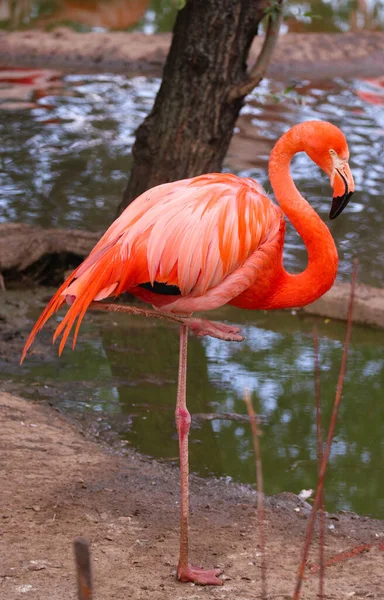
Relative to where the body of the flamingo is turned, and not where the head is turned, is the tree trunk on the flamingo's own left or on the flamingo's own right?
on the flamingo's own left

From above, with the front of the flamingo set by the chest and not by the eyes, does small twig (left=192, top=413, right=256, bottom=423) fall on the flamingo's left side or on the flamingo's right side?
on the flamingo's left side

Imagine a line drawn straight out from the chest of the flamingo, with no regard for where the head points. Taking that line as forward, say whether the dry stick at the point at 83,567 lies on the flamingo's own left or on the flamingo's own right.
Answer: on the flamingo's own right

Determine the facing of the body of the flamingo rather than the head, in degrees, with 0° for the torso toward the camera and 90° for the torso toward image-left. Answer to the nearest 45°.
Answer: approximately 270°

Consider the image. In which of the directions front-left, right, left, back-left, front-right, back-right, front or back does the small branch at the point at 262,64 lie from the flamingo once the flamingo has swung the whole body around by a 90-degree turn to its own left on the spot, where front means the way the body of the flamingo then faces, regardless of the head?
front
